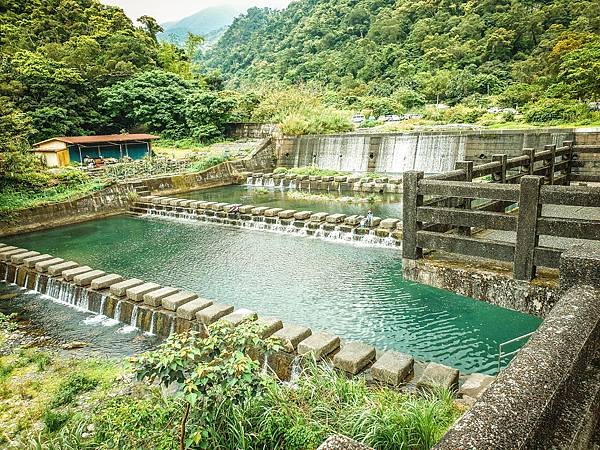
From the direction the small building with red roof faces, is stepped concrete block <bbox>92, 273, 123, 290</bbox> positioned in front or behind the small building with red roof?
in front

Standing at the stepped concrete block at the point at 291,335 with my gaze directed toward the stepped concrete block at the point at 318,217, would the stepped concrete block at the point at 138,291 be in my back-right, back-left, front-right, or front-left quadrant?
front-left

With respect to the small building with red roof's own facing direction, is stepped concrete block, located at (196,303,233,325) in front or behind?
in front

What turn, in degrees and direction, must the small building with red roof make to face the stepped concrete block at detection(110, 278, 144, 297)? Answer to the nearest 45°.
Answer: approximately 45° to its right

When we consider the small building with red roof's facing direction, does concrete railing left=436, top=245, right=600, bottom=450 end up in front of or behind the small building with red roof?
in front

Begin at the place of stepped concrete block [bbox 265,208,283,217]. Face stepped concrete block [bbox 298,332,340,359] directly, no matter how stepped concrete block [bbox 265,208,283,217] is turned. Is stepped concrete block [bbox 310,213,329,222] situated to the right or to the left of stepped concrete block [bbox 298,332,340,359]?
left

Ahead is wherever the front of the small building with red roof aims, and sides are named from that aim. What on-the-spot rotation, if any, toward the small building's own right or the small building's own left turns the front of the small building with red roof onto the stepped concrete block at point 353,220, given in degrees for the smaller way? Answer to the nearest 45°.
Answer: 0° — it already faces it

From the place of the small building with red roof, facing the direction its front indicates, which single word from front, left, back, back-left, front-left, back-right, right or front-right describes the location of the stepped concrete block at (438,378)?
front-right

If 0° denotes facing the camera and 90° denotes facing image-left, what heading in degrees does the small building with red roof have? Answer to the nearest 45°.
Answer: approximately 315°
